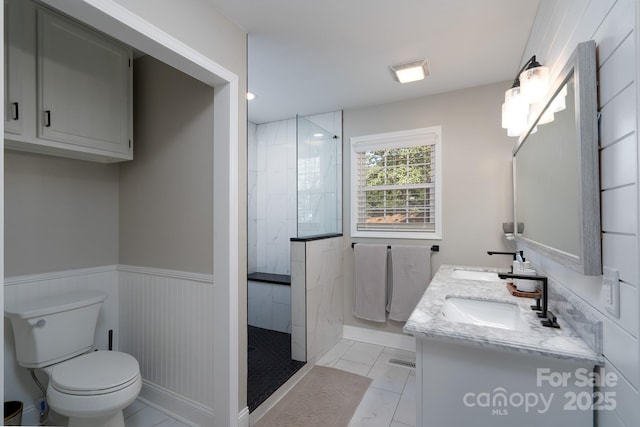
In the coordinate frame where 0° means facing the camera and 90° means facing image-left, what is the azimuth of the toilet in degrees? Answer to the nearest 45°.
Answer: approximately 315°

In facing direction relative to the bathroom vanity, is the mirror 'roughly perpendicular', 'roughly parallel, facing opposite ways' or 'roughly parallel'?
roughly parallel

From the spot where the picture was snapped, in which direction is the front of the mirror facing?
facing to the left of the viewer

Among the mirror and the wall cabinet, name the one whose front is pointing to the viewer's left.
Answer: the mirror

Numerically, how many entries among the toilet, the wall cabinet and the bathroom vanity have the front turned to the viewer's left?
1

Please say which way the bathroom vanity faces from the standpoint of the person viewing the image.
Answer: facing to the left of the viewer

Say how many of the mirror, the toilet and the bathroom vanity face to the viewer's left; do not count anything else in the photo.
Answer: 2

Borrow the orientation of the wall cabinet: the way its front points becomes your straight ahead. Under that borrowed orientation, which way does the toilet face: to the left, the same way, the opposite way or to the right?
the same way

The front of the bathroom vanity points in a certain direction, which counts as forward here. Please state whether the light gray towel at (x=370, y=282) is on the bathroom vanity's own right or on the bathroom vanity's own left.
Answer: on the bathroom vanity's own right

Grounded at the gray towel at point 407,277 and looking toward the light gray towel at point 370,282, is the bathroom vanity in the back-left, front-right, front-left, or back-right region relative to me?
back-left

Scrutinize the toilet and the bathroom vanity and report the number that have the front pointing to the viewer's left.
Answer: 1

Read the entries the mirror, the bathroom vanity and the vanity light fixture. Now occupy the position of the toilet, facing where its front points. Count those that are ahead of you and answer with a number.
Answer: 3

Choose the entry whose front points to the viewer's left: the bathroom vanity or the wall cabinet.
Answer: the bathroom vanity
